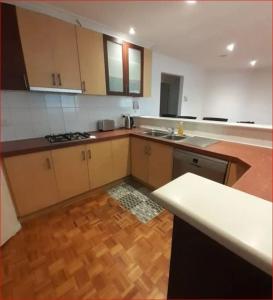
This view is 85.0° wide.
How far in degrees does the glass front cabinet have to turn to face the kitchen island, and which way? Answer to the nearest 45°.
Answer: approximately 45° to its right

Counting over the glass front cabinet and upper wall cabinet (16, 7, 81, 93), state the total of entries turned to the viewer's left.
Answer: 0

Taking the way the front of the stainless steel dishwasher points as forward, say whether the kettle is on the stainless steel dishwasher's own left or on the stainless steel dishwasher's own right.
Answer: on the stainless steel dishwasher's own right

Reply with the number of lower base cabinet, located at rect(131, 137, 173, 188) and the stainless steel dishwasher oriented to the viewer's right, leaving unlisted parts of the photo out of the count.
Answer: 0

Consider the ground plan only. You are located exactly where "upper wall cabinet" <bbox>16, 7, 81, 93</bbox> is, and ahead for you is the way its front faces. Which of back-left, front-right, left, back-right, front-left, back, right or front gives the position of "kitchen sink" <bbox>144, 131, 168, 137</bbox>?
front-left

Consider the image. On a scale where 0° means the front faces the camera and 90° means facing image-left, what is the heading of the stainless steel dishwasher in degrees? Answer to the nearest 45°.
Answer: approximately 45°

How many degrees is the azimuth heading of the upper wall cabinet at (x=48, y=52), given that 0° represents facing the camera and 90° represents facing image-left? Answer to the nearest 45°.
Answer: approximately 315°

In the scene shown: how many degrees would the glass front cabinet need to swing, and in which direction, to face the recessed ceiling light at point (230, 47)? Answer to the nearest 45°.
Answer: approximately 45° to its left
